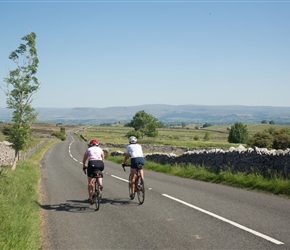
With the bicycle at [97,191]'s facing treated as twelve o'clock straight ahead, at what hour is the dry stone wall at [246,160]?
The dry stone wall is roughly at 2 o'clock from the bicycle.

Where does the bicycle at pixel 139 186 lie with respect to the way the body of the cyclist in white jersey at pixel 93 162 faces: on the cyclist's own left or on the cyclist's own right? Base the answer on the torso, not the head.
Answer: on the cyclist's own right

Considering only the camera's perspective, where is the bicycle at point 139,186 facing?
facing away from the viewer and to the left of the viewer

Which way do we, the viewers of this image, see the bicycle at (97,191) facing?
facing away from the viewer

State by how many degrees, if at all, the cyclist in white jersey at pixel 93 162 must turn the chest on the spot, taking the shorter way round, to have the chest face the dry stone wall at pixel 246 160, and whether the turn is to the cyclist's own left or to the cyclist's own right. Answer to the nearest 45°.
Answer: approximately 45° to the cyclist's own right

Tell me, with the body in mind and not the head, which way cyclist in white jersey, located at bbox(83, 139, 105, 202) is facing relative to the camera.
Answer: away from the camera

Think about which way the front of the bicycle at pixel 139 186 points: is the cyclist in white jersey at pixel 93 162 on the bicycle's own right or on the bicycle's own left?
on the bicycle's own left
